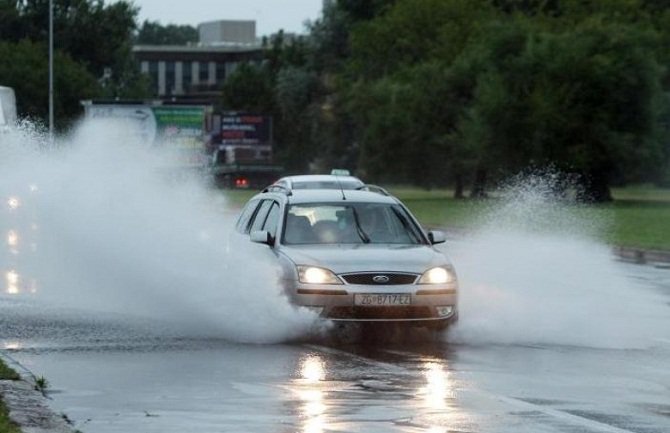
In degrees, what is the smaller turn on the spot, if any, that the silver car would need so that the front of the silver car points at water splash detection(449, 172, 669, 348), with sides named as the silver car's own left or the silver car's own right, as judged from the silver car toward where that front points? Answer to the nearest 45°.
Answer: approximately 135° to the silver car's own left

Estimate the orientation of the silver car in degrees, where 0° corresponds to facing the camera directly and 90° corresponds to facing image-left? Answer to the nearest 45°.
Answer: approximately 0°
